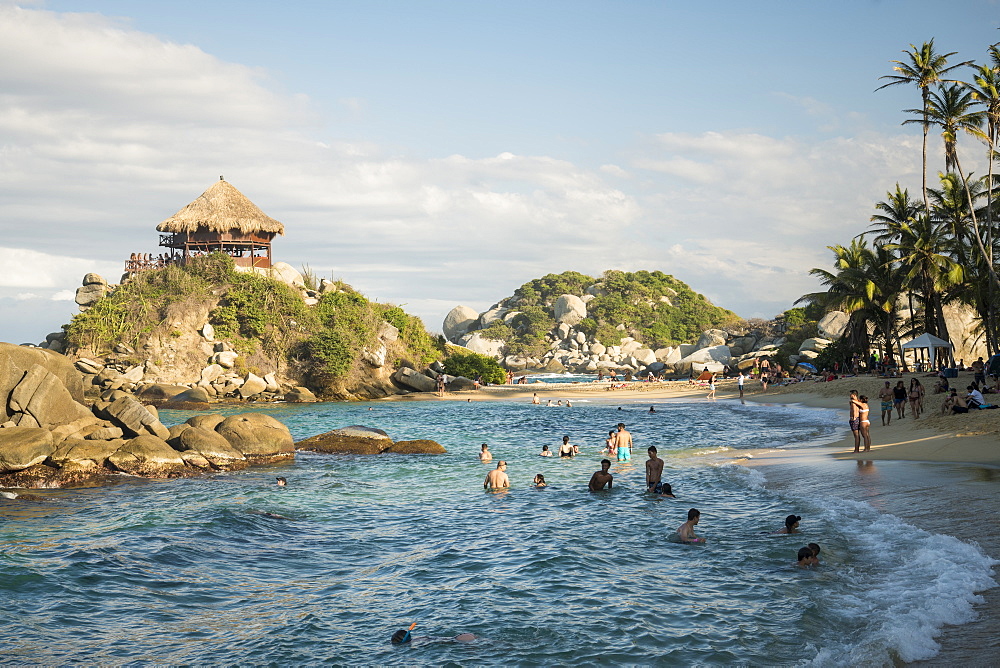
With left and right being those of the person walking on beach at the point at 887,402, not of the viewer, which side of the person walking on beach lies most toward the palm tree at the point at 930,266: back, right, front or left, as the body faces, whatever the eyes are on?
back

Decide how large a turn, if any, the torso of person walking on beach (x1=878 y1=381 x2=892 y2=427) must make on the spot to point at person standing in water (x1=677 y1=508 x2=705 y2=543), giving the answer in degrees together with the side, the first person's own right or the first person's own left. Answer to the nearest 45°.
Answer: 0° — they already face them

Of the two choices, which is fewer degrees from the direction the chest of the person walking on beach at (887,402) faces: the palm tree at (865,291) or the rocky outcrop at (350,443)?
the rocky outcrop

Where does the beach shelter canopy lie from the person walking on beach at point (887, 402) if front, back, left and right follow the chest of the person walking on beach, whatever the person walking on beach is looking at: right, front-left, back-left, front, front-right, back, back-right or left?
back

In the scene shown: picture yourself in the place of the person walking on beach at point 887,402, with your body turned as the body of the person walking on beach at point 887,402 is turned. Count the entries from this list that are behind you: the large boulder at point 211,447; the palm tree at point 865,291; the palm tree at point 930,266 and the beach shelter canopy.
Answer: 3

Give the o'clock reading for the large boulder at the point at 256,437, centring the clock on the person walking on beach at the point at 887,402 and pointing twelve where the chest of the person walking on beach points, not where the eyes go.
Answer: The large boulder is roughly at 2 o'clock from the person walking on beach.

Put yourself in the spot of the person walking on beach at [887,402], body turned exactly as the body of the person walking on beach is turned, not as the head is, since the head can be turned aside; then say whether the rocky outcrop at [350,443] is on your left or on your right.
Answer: on your right

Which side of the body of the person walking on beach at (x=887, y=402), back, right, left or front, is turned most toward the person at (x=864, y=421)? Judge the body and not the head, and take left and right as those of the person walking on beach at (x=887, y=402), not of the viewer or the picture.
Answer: front

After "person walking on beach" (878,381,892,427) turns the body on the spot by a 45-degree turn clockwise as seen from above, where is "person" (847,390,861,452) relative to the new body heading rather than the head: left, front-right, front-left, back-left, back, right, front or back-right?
front-left

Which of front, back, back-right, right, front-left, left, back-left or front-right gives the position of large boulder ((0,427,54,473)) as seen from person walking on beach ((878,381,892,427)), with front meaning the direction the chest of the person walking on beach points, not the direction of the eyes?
front-right

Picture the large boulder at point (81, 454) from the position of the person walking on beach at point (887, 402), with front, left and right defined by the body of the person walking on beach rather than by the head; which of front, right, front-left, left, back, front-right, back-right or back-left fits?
front-right

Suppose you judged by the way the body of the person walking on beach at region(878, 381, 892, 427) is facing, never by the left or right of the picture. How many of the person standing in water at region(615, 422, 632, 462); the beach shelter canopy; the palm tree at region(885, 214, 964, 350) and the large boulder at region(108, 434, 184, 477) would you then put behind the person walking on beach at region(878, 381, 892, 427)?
2

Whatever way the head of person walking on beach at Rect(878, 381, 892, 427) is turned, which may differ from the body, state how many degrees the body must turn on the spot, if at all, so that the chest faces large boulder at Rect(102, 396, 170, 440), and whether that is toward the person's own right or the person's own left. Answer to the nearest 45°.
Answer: approximately 45° to the person's own right

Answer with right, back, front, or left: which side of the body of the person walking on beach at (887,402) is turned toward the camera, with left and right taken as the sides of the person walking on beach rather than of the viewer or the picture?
front
